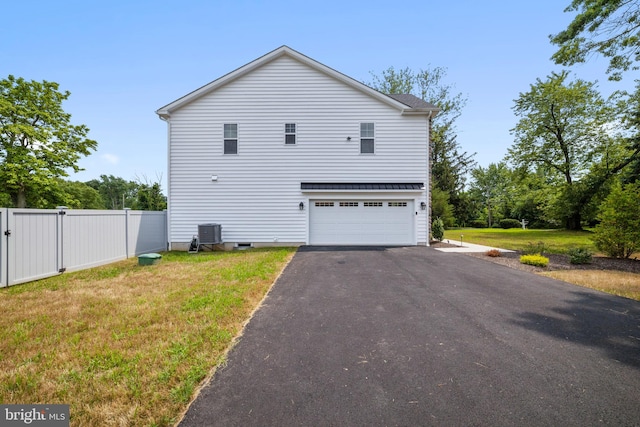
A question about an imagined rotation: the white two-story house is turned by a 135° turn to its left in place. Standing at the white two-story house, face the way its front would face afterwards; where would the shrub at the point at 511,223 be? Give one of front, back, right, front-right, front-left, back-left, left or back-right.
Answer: right

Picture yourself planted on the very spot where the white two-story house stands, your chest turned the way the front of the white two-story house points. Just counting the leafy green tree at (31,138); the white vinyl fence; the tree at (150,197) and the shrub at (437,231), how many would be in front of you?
1

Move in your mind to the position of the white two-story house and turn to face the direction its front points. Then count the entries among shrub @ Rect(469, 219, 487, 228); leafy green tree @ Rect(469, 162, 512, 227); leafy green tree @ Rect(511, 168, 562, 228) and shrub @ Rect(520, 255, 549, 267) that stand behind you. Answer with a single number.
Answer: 0

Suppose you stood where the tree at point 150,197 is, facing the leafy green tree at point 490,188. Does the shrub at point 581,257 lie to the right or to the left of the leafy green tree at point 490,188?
right

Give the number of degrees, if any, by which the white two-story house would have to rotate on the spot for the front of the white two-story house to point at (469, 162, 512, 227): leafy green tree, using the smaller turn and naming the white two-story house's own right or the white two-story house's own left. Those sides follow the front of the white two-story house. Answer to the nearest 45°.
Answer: approximately 45° to the white two-story house's own left

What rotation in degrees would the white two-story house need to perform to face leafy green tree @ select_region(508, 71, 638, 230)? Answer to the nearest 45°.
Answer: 0° — it already faces it

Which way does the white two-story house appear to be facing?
to the viewer's right

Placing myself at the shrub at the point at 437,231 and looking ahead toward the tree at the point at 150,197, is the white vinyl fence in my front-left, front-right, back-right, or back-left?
front-left

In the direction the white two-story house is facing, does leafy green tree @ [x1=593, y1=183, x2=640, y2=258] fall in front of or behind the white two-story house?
in front

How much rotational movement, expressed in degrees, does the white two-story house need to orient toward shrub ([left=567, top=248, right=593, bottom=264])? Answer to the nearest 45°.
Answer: approximately 45° to its right

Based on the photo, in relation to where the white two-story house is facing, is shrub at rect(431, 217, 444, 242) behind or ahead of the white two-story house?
ahead

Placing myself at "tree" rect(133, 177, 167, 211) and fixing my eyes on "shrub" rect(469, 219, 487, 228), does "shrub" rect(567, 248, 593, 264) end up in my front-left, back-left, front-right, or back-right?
front-right

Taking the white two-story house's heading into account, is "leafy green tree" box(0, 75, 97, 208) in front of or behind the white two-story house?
behind

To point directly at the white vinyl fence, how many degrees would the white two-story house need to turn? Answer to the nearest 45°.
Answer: approximately 135° to its right

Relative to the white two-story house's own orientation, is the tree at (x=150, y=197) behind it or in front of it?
behind

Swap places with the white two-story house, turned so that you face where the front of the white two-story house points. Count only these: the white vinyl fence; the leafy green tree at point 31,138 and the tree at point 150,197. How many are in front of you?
0
